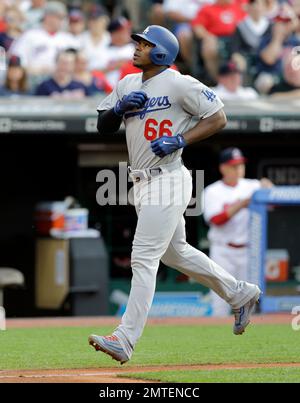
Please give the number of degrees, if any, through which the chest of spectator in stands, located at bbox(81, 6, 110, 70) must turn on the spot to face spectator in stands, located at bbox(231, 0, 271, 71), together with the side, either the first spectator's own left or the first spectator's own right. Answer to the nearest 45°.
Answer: approximately 90° to the first spectator's own left

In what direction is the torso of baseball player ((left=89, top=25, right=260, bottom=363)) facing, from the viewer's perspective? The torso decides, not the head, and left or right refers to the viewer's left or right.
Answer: facing the viewer and to the left of the viewer

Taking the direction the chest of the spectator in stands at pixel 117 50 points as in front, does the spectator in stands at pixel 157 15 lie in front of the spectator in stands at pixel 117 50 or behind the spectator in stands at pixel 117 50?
behind

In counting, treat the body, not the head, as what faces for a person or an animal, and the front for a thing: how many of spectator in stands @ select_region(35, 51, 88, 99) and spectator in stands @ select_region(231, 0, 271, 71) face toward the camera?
2

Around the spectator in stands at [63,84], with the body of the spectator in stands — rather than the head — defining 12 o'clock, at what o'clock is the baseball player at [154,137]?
The baseball player is roughly at 12 o'clock from the spectator in stands.

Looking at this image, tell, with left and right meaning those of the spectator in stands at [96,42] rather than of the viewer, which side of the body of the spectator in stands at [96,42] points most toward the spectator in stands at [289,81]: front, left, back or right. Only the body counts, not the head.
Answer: left

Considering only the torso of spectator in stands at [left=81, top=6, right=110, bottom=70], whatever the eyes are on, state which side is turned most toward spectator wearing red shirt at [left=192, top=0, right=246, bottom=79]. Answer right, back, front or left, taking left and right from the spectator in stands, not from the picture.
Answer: left

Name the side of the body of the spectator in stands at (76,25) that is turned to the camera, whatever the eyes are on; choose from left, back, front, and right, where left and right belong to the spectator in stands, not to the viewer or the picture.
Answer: front

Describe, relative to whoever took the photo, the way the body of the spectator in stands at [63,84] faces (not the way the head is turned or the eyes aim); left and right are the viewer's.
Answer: facing the viewer
